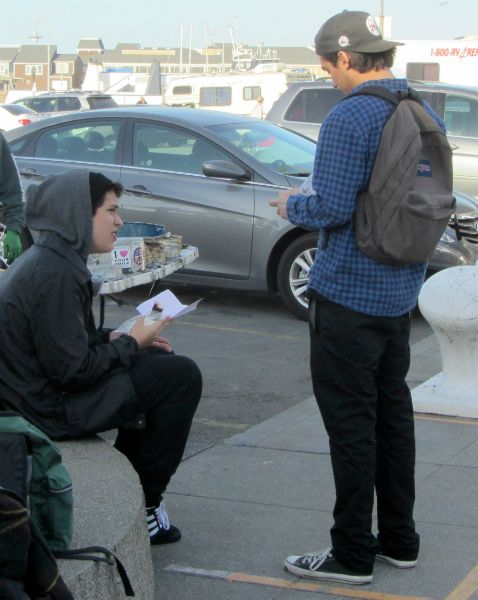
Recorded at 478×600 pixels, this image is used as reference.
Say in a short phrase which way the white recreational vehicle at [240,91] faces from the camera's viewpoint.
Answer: facing to the left of the viewer

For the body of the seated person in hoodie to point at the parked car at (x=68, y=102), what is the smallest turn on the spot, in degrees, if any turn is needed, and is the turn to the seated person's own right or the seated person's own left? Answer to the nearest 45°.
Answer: approximately 90° to the seated person's own left

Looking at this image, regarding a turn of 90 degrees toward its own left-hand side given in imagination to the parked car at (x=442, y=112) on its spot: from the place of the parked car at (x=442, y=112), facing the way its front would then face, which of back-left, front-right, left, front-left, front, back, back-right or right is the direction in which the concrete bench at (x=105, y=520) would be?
back

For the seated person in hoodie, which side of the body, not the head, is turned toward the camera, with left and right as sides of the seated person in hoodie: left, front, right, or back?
right

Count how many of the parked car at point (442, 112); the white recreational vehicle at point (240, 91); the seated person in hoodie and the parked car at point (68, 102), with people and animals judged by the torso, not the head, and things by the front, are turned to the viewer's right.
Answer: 2

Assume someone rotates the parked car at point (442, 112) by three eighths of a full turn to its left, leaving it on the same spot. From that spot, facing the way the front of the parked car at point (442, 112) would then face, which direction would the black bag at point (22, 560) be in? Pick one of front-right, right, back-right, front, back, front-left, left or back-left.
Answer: back-left

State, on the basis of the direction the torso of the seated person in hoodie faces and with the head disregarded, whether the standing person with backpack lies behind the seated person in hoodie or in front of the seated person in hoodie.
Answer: in front

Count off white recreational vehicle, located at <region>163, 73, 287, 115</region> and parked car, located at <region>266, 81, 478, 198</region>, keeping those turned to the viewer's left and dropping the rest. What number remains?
1

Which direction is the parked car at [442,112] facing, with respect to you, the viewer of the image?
facing to the right of the viewer

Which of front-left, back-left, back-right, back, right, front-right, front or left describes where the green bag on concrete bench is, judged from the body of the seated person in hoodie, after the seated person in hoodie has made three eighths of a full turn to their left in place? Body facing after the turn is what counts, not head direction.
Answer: back-left
